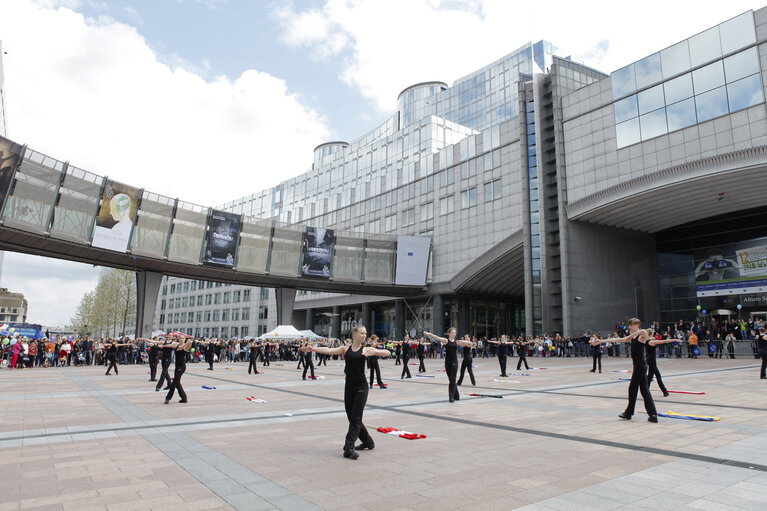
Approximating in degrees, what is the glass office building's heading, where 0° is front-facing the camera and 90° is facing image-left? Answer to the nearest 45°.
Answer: approximately 45°

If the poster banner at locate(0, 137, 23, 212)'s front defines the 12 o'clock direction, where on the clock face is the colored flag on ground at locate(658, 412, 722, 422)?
The colored flag on ground is roughly at 1 o'clock from the poster banner.

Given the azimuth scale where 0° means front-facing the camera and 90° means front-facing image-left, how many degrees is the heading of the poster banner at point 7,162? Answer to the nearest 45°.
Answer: approximately 315°

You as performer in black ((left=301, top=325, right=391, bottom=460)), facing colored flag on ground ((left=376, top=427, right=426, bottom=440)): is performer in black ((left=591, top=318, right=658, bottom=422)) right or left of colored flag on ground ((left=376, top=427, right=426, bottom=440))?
right

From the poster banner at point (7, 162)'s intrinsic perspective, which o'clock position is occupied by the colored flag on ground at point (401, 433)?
The colored flag on ground is roughly at 1 o'clock from the poster banner.

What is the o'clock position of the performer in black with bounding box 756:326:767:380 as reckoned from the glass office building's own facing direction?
The performer in black is roughly at 11 o'clock from the glass office building.

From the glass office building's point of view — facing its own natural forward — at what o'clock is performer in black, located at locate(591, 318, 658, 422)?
The performer in black is roughly at 11 o'clock from the glass office building.

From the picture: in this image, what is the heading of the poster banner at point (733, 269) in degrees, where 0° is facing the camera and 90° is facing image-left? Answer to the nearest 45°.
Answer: approximately 45°

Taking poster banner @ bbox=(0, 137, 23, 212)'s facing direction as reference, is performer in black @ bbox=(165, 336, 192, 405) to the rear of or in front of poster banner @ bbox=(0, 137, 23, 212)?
in front

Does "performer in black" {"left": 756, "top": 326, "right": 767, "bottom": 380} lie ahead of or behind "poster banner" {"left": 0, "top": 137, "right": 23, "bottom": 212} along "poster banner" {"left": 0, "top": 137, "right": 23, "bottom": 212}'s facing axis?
ahead
